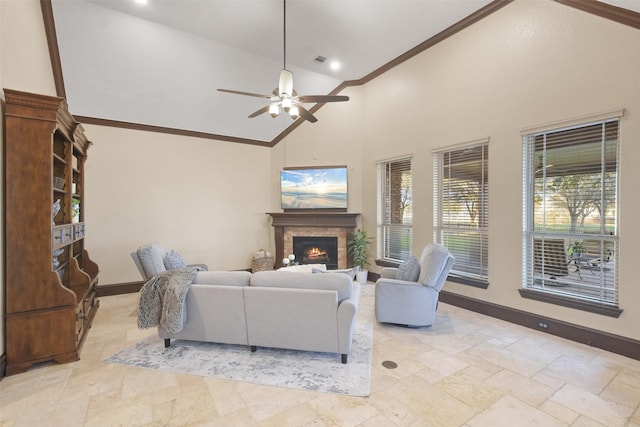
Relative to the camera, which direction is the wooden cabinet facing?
to the viewer's right

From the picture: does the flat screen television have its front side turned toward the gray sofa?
yes

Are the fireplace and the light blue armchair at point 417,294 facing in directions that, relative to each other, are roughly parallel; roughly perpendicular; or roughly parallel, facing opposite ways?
roughly perpendicular

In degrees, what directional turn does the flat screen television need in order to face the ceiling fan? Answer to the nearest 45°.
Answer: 0° — it already faces it

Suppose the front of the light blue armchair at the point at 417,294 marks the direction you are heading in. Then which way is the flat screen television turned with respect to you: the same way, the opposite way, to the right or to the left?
to the left

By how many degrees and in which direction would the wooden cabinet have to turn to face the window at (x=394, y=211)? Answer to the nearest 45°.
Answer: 0° — it already faces it

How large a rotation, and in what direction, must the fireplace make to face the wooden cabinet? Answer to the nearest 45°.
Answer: approximately 45° to its right

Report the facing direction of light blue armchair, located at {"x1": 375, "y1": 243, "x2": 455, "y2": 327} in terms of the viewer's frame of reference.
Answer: facing to the left of the viewer

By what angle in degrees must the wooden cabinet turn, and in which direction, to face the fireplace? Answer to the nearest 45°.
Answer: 0° — it already faces it

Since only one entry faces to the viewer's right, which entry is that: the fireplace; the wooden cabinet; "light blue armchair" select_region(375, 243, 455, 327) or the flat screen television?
the wooden cabinet
